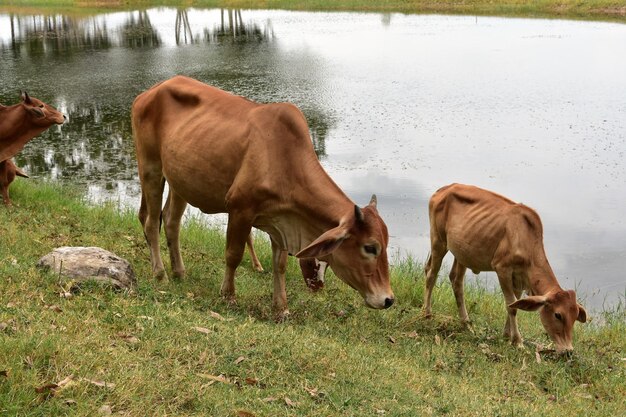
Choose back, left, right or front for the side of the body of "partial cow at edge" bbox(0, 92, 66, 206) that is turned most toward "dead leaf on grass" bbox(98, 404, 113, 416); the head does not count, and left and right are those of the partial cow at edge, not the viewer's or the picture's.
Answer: right

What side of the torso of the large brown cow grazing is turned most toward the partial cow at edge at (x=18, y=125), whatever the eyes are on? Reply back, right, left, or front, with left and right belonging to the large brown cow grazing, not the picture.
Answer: back

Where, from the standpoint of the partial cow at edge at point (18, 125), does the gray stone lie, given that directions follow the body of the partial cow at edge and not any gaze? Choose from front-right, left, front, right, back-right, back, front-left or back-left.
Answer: right

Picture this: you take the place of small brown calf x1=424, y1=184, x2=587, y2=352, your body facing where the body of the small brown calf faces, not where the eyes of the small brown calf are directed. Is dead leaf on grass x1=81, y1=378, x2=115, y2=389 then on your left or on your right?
on your right

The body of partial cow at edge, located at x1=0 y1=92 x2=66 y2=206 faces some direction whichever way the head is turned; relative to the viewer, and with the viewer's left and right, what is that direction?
facing to the right of the viewer
